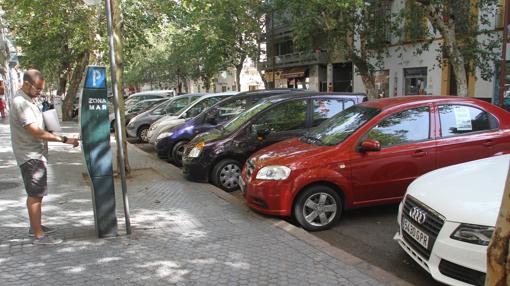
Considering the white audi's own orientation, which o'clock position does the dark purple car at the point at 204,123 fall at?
The dark purple car is roughly at 3 o'clock from the white audi.

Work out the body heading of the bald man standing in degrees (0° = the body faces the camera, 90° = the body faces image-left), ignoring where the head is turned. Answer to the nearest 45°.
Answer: approximately 270°

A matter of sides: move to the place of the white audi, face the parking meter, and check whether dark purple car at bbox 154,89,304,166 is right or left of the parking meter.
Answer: right

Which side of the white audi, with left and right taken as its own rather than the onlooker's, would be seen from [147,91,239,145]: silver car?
right

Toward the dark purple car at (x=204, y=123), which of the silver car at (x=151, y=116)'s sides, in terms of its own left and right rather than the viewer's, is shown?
left

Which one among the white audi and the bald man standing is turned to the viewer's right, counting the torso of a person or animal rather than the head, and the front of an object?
the bald man standing

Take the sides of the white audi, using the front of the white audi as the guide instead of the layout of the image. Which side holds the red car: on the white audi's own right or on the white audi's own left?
on the white audi's own right

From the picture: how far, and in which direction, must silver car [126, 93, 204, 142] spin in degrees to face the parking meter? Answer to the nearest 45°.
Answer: approximately 90° to its left

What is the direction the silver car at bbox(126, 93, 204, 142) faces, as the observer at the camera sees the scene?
facing to the left of the viewer

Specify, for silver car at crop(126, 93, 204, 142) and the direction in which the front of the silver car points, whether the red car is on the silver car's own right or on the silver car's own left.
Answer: on the silver car's own left
